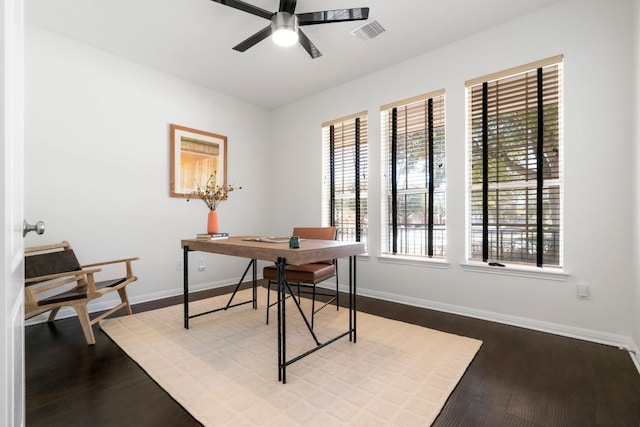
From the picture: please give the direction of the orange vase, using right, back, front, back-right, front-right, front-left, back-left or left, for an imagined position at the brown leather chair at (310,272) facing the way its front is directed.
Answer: front-right

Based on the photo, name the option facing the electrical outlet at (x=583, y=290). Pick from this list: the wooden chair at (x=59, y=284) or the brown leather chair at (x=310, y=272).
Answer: the wooden chair at (x=59, y=284)

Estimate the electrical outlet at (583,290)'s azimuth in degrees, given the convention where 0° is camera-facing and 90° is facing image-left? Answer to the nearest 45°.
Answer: approximately 0°

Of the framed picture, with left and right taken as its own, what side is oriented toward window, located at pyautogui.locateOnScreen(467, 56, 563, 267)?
front

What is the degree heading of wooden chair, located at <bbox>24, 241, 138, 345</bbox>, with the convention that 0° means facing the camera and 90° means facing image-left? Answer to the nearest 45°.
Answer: approximately 315°

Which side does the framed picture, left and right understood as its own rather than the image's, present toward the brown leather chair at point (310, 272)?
front

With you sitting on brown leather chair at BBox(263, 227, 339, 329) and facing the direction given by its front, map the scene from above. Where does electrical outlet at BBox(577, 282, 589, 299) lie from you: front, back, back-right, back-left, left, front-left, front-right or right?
back-left

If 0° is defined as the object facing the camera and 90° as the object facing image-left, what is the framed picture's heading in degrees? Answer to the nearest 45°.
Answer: approximately 315°

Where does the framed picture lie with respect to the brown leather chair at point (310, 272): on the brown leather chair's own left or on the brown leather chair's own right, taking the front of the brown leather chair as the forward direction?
on the brown leather chair's own right

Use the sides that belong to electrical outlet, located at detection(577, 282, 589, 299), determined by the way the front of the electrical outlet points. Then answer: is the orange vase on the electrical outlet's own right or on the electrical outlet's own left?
on the electrical outlet's own right

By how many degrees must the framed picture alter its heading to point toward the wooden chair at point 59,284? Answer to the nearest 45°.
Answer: approximately 90° to its right

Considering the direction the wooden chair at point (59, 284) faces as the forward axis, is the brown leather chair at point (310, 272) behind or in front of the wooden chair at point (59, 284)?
in front

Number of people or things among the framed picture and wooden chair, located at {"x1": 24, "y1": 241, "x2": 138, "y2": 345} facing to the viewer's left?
0

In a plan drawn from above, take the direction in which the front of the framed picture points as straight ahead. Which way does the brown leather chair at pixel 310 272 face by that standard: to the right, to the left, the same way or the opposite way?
to the right

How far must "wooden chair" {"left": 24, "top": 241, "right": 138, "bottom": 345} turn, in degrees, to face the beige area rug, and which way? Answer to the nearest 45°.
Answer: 0° — it already faces it

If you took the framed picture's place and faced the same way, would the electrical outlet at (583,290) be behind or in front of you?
in front

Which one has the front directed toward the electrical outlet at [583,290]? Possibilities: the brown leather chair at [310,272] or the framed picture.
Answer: the framed picture
